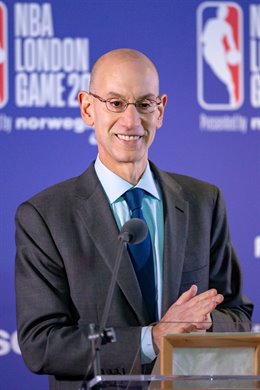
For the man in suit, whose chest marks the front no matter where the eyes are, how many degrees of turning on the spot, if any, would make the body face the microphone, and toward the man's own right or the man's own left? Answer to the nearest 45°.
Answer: approximately 45° to the man's own right

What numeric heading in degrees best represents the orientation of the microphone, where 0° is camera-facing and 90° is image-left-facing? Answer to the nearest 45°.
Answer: approximately 225°
